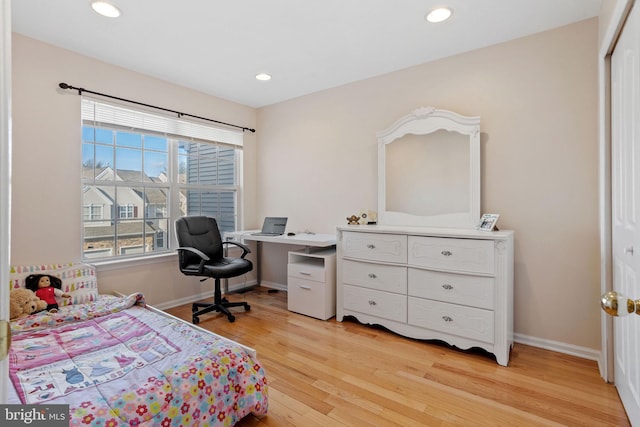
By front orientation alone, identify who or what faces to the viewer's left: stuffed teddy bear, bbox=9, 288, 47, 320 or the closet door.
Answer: the closet door

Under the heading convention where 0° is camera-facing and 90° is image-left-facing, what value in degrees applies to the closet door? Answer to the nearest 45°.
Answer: approximately 90°

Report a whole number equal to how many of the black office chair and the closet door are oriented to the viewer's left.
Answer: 1

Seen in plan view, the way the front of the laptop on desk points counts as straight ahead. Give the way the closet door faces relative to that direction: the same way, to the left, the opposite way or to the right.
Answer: to the right

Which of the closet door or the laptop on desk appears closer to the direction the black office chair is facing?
the closet door

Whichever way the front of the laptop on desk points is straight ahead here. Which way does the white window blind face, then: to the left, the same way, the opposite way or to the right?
to the left

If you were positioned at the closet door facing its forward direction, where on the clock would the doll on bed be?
The doll on bed is roughly at 11 o'clock from the closet door.

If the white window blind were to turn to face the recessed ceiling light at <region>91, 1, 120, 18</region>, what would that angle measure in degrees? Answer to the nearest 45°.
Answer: approximately 45° to its right

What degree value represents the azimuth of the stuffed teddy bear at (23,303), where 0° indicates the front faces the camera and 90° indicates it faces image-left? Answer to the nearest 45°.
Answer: approximately 315°

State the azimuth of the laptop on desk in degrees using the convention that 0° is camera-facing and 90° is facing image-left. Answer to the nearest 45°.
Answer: approximately 45°

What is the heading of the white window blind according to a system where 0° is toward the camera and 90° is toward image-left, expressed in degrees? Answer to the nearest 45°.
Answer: approximately 315°

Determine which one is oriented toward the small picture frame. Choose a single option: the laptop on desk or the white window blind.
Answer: the white window blind
